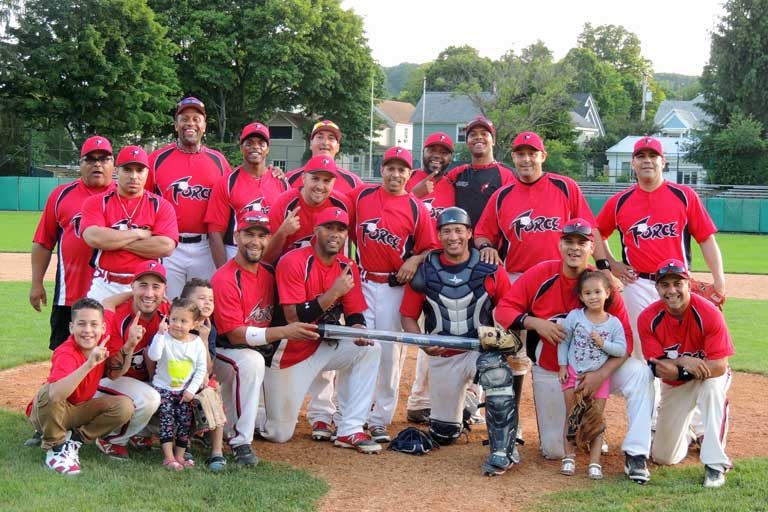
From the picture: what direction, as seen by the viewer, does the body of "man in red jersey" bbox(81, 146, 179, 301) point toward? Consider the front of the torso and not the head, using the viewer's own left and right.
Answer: facing the viewer

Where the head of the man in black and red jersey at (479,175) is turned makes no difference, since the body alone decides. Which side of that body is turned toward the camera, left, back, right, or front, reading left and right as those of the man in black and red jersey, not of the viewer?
front

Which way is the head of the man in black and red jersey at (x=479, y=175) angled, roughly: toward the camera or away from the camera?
toward the camera

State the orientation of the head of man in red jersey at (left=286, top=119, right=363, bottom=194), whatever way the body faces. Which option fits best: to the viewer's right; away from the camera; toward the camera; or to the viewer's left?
toward the camera

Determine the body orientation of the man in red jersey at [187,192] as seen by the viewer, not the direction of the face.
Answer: toward the camera

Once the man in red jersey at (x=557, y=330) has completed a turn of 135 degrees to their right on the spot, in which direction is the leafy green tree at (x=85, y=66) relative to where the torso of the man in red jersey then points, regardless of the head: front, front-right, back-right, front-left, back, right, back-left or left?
front

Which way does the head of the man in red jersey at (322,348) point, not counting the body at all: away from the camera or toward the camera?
toward the camera

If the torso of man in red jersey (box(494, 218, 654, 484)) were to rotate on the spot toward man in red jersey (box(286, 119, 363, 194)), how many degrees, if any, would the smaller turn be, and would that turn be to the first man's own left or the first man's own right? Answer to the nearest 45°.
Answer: approximately 135° to the first man's own right

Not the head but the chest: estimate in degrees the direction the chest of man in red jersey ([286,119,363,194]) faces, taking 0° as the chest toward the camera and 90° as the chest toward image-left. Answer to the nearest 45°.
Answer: approximately 0°

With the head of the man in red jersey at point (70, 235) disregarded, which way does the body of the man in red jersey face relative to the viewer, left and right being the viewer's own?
facing the viewer and to the right of the viewer

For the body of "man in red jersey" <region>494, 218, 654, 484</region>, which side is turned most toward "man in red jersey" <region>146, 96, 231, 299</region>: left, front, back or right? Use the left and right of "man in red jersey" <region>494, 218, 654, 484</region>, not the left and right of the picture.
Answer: right

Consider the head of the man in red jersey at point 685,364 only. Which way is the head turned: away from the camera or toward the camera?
toward the camera

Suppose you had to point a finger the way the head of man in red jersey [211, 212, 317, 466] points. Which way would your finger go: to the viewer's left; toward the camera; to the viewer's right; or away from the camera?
toward the camera
